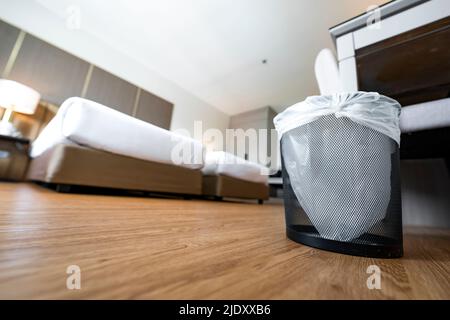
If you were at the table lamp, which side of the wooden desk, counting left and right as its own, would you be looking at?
front

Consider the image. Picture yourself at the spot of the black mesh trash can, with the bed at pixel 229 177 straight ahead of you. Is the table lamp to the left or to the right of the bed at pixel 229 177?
left

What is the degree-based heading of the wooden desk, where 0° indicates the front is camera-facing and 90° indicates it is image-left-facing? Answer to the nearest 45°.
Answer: approximately 45°

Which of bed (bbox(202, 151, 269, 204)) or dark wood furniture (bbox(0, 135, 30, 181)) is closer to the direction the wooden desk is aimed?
the dark wood furniture

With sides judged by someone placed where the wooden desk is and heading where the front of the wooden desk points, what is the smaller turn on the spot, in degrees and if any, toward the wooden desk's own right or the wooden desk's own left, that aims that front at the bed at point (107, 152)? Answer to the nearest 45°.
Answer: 0° — it already faces it

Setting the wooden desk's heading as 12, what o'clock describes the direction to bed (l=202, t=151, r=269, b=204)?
The bed is roughly at 4 o'clock from the wooden desk.
